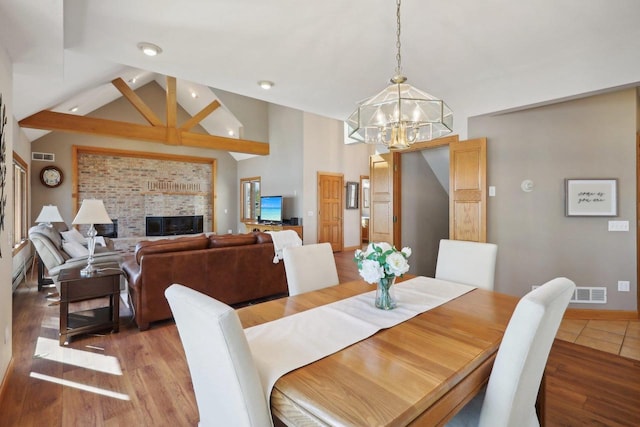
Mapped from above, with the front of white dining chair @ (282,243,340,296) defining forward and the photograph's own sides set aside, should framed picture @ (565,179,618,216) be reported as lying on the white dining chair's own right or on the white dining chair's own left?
on the white dining chair's own left

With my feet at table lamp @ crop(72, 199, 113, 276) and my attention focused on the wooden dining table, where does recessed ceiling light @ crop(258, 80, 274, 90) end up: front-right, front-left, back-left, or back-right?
front-left

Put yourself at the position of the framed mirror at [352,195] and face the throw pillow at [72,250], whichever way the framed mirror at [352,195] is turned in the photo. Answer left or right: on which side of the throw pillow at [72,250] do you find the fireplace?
right

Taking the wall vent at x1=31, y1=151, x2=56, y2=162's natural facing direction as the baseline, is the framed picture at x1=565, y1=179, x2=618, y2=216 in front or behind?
in front

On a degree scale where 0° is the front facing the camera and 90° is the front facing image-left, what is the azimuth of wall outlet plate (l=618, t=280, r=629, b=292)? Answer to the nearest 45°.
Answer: approximately 0°

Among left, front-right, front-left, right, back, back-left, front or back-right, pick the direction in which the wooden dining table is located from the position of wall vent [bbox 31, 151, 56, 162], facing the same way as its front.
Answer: front

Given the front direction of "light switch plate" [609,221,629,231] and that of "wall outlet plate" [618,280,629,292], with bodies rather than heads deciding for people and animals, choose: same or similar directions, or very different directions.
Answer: same or similar directions

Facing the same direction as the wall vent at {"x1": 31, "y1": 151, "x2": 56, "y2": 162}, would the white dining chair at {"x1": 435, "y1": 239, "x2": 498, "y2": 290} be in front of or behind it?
in front

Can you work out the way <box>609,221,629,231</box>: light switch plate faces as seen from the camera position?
facing the viewer

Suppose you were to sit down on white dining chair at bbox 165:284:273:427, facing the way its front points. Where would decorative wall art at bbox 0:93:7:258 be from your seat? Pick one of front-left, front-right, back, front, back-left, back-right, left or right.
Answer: left
